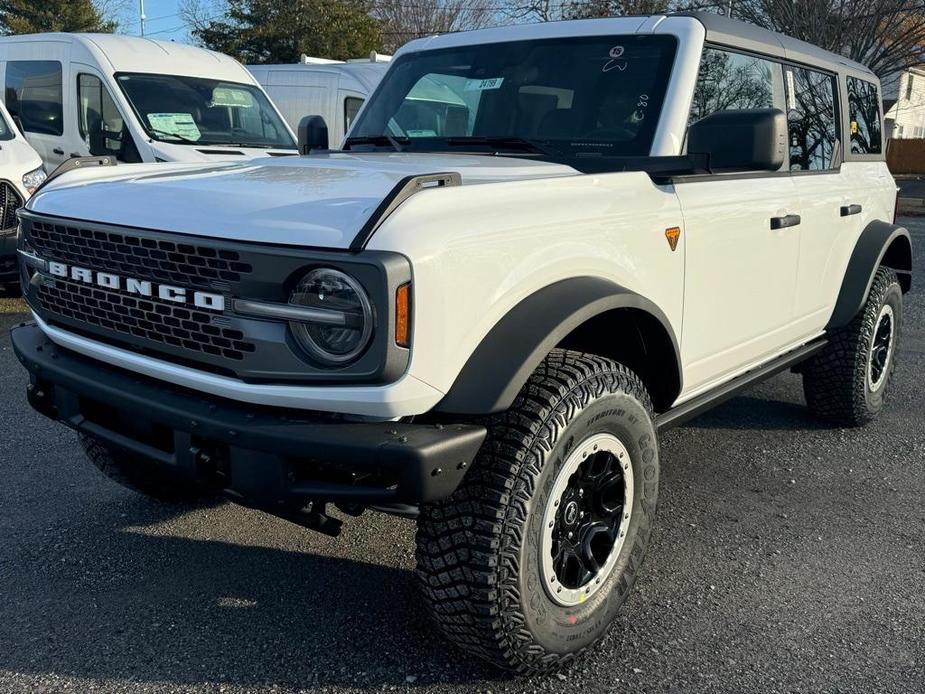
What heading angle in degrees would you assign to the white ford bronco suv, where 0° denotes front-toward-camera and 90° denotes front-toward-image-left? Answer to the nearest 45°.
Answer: approximately 45°

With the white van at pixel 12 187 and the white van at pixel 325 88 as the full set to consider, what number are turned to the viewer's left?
0

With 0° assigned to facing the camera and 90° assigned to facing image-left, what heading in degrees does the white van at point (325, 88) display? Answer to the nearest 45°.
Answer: approximately 315°

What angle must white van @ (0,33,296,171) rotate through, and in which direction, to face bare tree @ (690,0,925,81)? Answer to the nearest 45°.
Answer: approximately 90° to its left

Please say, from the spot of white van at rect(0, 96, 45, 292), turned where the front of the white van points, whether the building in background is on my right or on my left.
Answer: on my left

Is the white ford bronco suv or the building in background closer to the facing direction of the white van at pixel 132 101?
the white ford bronco suv

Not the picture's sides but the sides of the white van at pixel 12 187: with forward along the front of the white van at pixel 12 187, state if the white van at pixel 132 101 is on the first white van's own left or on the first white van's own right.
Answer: on the first white van's own left
